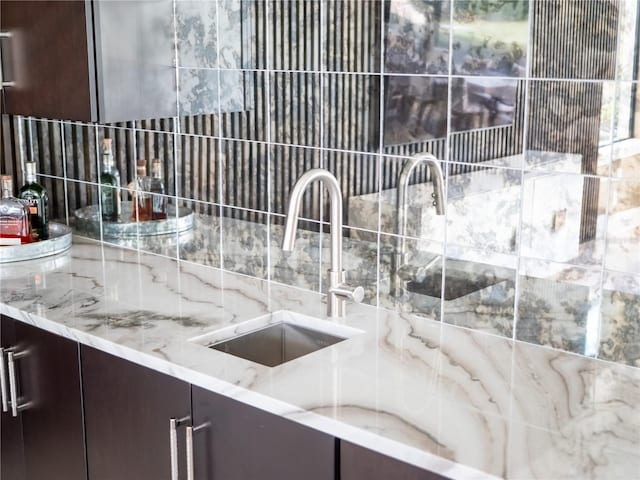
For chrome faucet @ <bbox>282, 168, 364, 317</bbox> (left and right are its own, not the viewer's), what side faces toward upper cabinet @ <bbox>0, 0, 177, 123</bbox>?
right

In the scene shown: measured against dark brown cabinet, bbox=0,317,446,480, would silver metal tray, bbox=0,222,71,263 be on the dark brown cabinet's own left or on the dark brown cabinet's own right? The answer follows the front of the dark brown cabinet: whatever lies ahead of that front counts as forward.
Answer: on the dark brown cabinet's own right

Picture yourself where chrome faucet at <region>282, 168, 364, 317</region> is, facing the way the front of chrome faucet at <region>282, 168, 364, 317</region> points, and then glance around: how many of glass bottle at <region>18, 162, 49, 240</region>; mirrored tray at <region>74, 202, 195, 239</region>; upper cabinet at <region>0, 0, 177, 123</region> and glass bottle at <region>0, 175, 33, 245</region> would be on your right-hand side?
4

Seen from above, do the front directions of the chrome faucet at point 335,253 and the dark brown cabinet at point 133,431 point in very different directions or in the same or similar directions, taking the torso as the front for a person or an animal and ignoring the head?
same or similar directions

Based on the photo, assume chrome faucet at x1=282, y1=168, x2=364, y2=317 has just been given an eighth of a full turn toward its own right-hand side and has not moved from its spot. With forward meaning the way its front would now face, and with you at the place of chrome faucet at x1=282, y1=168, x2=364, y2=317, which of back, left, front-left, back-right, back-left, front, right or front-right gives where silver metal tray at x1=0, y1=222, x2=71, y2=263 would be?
front-right

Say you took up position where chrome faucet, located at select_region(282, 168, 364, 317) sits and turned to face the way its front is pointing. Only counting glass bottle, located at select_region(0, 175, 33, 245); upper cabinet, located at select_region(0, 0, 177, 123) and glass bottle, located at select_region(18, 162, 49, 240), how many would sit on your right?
3

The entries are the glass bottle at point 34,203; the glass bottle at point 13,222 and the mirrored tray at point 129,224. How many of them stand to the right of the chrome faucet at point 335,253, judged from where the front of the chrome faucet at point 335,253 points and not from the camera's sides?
3

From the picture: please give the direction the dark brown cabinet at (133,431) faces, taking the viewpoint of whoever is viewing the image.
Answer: facing the viewer and to the left of the viewer

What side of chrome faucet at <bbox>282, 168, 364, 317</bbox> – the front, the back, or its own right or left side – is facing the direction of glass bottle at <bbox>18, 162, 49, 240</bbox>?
right

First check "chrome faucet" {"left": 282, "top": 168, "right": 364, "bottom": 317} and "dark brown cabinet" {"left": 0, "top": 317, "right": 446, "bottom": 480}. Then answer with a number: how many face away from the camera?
0
